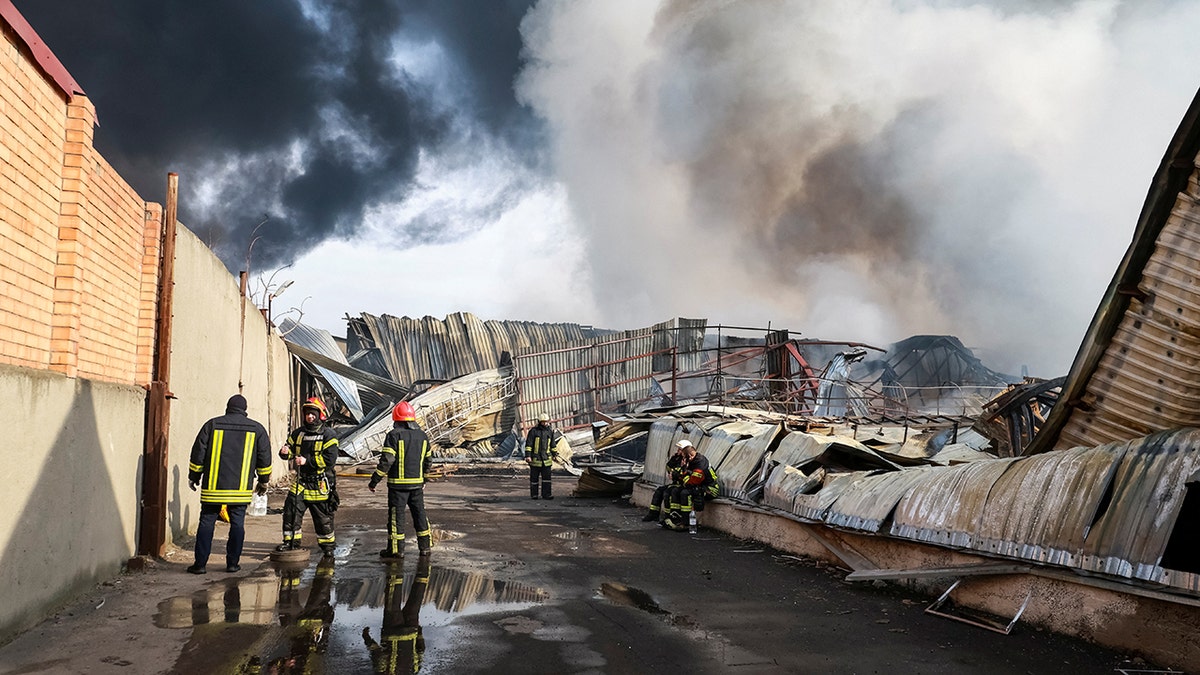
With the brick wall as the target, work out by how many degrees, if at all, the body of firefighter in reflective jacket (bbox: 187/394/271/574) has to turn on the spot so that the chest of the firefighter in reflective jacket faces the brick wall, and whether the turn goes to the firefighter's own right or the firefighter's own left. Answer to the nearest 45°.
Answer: approximately 135° to the firefighter's own left

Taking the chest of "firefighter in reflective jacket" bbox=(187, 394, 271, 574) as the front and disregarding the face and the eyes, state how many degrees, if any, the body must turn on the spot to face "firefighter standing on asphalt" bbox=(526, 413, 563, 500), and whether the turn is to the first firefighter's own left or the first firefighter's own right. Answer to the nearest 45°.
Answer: approximately 45° to the first firefighter's own right

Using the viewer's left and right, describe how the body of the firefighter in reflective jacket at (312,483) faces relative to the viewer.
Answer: facing the viewer and to the left of the viewer

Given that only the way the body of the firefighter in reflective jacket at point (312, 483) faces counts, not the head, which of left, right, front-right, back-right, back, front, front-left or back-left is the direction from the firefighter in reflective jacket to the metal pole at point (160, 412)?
front-right

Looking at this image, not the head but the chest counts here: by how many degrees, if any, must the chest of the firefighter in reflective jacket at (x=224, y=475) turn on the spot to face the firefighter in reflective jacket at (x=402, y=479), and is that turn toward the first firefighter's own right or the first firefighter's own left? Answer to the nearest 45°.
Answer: approximately 90° to the first firefighter's own right

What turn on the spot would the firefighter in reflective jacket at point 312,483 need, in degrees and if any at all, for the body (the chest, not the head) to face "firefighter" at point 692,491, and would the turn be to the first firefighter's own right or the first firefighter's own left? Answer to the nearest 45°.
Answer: approximately 135° to the first firefighter's own left

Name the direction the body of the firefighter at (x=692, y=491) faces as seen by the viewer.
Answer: to the viewer's left

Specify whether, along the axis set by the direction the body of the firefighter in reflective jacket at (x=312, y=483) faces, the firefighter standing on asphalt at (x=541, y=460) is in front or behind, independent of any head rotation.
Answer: behind

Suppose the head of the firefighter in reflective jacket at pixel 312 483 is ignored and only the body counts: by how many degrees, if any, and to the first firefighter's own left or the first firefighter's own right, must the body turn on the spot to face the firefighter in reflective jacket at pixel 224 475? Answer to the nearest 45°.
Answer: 0° — they already face them

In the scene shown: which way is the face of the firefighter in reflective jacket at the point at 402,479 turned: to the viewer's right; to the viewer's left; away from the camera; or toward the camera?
away from the camera

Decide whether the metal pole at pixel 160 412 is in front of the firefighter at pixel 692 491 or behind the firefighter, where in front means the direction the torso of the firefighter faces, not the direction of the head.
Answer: in front

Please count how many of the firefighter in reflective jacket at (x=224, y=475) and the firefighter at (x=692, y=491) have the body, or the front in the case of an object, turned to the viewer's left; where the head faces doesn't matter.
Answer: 1

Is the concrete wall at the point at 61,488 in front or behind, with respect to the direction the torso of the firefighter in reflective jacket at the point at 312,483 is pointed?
in front

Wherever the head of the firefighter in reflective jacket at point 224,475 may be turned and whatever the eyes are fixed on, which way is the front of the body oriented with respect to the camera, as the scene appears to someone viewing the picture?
away from the camera

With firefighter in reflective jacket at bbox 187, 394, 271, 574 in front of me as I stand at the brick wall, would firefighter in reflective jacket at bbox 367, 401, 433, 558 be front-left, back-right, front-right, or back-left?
front-right
